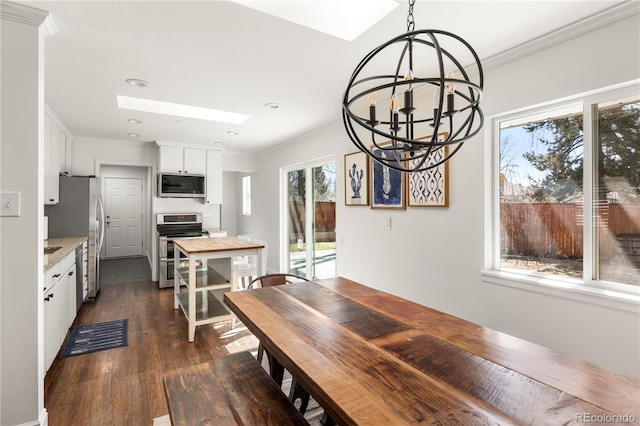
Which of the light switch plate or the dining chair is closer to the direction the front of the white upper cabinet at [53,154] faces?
the dining chair

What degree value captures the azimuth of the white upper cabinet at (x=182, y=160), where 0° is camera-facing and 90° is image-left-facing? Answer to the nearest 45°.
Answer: approximately 0°

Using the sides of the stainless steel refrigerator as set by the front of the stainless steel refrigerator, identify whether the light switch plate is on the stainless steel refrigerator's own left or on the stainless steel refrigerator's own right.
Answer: on the stainless steel refrigerator's own right

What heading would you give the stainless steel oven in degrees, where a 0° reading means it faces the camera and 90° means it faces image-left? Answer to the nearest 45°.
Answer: approximately 0°

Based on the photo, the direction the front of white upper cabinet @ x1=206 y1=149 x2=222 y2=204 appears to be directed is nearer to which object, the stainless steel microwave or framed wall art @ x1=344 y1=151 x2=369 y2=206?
the framed wall art

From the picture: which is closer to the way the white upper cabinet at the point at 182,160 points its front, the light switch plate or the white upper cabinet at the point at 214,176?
the light switch plate

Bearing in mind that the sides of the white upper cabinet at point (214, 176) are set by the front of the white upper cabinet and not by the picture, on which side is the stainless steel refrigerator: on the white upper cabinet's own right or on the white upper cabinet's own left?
on the white upper cabinet's own right

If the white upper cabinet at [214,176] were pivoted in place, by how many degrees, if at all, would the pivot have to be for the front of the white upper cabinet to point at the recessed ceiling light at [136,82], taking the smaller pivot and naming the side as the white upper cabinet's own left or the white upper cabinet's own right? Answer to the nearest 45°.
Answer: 0° — it already faces it

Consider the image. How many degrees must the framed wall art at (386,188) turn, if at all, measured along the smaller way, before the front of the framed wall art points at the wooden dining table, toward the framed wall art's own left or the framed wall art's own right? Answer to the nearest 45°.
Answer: approximately 45° to the framed wall art's own left

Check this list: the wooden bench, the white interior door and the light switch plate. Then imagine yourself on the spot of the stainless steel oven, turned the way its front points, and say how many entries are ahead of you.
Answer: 2
